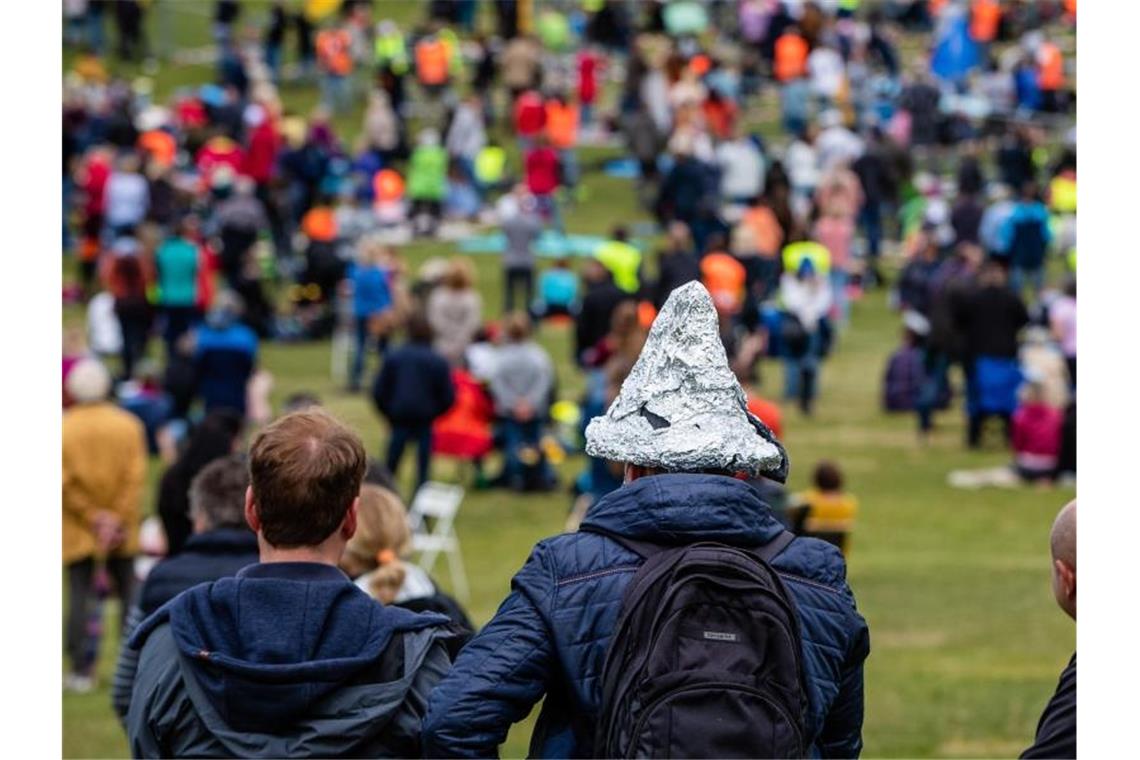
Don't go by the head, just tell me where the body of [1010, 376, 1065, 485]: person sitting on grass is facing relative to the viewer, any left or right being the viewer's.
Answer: facing away from the viewer

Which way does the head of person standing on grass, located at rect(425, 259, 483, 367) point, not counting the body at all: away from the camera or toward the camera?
away from the camera

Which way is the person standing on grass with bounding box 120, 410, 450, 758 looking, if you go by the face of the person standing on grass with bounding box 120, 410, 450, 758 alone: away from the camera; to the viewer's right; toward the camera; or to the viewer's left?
away from the camera

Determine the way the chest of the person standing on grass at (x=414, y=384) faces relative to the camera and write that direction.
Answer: away from the camera

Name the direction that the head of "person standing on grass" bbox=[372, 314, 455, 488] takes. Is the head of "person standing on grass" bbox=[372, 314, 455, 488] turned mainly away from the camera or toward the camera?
away from the camera

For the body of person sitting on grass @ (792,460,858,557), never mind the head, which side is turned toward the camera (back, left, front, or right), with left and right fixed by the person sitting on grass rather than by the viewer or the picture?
back

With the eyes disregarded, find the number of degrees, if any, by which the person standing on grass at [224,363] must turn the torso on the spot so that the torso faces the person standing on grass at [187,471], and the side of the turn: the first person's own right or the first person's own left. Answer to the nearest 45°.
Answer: approximately 180°

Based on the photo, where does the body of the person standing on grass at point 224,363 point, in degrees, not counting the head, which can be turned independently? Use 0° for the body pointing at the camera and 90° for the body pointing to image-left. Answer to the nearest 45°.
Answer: approximately 180°

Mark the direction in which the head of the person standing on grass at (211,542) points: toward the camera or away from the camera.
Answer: away from the camera

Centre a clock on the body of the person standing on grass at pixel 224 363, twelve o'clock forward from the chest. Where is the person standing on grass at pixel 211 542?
the person standing on grass at pixel 211 542 is roughly at 6 o'clock from the person standing on grass at pixel 224 363.

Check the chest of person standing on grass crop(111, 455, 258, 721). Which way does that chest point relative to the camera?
away from the camera

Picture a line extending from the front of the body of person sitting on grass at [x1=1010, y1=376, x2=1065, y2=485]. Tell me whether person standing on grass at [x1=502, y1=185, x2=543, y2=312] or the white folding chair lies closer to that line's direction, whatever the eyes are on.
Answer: the person standing on grass
